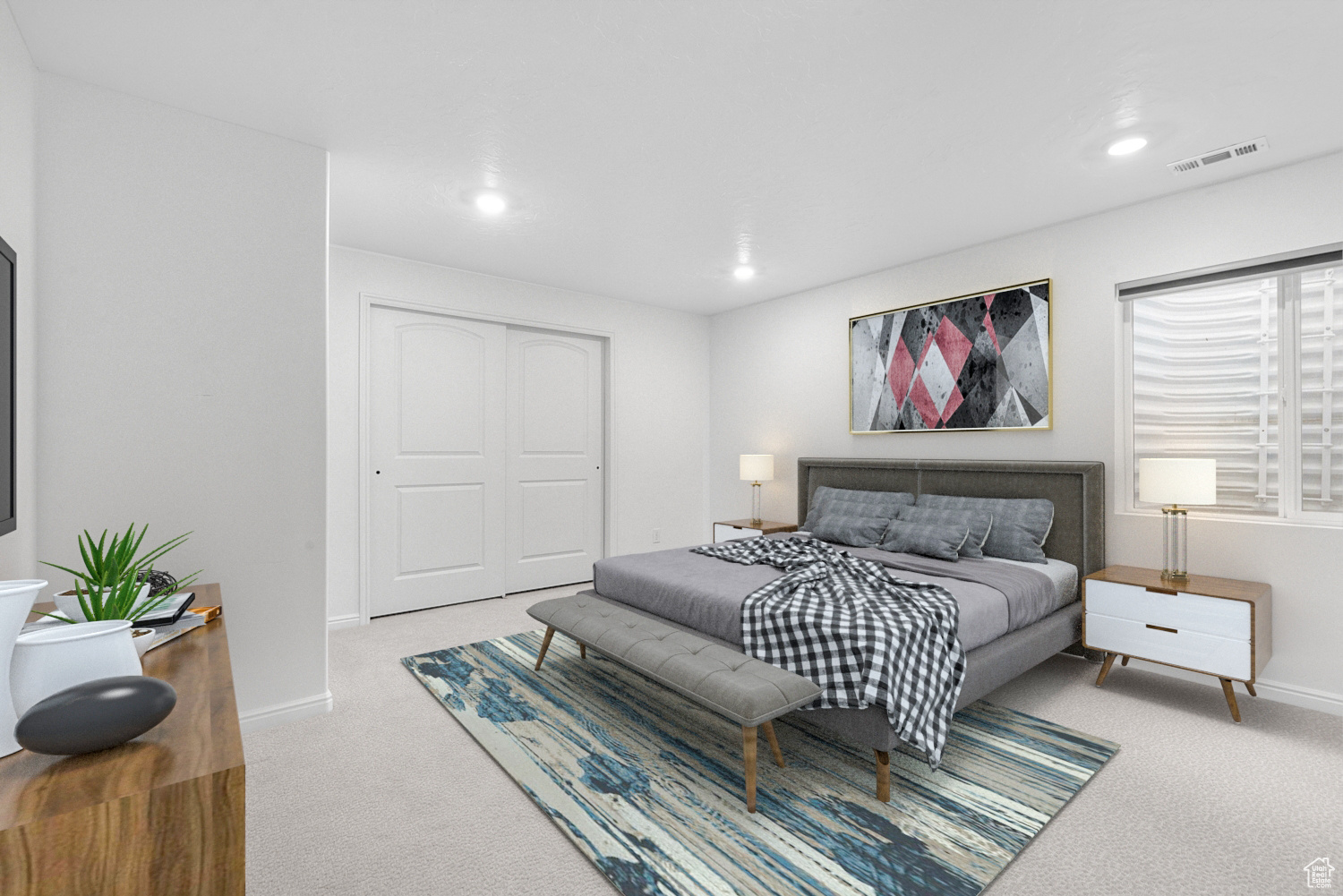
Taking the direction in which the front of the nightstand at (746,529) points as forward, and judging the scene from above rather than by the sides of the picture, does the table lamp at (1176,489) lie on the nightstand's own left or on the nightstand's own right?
on the nightstand's own left

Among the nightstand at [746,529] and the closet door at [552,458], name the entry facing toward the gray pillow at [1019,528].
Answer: the closet door

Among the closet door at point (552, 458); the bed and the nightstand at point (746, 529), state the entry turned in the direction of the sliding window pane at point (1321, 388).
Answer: the closet door

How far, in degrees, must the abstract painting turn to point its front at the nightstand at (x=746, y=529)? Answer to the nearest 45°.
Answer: approximately 45° to its right

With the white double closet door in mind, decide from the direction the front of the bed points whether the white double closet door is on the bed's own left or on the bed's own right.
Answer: on the bed's own right

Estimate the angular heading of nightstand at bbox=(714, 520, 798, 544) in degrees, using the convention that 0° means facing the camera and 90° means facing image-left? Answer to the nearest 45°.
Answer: approximately 45°

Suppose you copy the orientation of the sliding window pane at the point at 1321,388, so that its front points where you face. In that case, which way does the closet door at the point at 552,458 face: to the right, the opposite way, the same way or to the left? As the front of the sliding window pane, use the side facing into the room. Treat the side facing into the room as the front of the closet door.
to the left

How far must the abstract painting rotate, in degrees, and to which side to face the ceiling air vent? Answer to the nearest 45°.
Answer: approximately 90° to its left

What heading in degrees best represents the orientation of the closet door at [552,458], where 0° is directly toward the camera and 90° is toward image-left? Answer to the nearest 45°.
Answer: approximately 315°

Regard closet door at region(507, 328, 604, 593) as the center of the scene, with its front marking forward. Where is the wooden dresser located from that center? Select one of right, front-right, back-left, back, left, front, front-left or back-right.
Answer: front-right

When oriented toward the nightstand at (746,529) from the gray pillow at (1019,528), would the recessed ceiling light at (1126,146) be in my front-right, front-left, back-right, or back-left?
back-left
